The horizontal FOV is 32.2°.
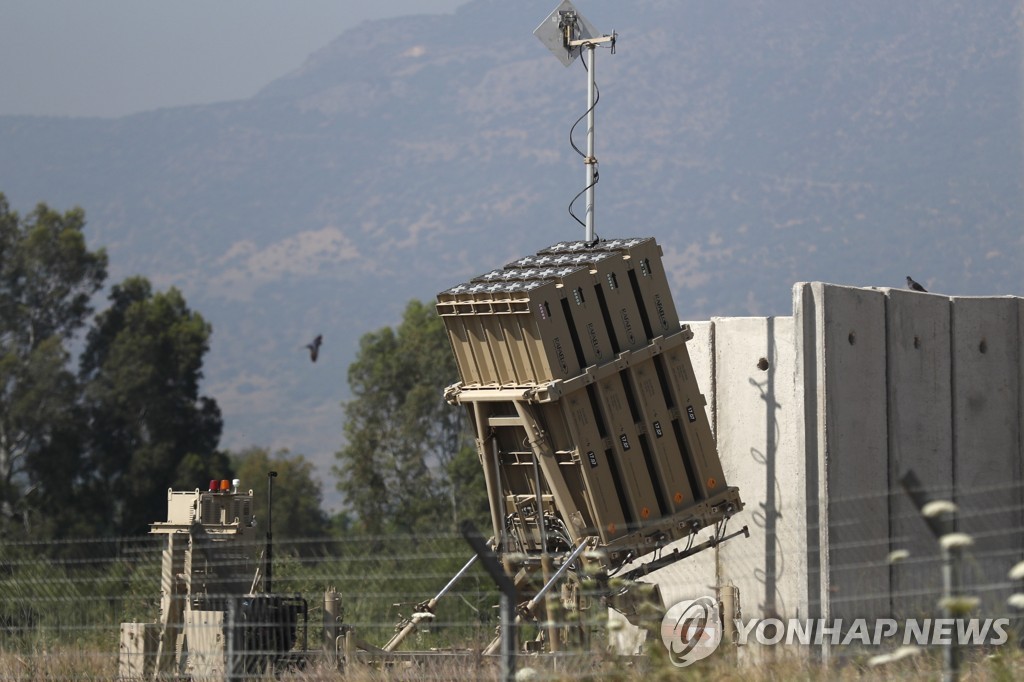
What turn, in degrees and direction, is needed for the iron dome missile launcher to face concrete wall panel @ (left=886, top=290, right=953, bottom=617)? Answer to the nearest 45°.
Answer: approximately 180°

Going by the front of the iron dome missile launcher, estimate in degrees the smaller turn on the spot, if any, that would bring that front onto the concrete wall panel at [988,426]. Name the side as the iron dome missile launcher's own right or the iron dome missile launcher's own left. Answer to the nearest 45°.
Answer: approximately 180°

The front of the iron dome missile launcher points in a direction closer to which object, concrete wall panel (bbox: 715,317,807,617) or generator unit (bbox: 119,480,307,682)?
the generator unit

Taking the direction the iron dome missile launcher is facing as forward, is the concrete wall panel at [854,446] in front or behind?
behind

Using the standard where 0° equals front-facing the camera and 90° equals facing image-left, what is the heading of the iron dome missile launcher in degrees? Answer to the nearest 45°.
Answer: approximately 45°

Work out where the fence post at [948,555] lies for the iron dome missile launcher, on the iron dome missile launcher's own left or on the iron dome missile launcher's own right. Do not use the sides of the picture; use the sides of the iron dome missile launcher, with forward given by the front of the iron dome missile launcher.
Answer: on the iron dome missile launcher's own left
